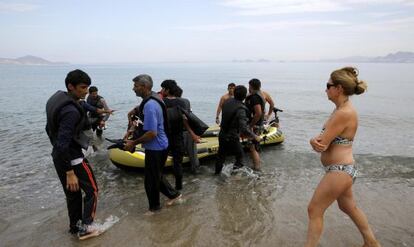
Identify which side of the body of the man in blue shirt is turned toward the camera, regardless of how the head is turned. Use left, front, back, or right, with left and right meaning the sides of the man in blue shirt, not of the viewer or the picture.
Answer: left

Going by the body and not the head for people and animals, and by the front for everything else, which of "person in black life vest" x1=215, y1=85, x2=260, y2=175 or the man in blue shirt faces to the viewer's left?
the man in blue shirt

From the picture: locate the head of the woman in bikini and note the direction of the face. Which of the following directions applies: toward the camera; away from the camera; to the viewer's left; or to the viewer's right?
to the viewer's left

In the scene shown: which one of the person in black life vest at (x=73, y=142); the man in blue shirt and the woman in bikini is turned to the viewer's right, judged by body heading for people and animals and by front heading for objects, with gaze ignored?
the person in black life vest

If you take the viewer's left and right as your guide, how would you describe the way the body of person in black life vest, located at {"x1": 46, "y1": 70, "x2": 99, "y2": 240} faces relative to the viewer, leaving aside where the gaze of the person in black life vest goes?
facing to the right of the viewer

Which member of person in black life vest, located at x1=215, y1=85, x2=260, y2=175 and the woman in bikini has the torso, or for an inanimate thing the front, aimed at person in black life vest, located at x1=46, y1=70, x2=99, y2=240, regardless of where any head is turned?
the woman in bikini

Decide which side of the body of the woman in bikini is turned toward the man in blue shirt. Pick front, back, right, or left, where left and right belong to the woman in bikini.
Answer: front

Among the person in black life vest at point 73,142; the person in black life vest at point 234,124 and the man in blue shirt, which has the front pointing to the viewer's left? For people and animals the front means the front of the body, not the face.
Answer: the man in blue shirt

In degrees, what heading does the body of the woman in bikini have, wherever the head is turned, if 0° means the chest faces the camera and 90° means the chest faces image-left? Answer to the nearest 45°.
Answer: approximately 90°

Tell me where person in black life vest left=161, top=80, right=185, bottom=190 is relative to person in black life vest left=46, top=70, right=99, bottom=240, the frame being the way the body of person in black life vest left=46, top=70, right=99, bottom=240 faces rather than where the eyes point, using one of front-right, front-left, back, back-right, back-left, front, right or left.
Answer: front-left
